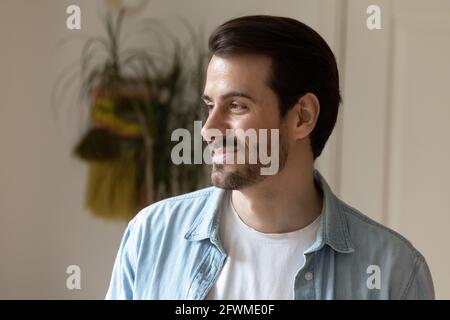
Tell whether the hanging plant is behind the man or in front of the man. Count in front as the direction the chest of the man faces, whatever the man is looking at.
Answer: behind

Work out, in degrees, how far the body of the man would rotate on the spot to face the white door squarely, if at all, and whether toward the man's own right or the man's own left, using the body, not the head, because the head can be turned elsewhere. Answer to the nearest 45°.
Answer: approximately 135° to the man's own left

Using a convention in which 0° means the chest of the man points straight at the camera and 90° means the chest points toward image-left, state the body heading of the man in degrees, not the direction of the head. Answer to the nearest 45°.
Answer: approximately 0°
